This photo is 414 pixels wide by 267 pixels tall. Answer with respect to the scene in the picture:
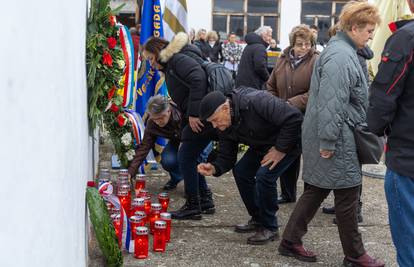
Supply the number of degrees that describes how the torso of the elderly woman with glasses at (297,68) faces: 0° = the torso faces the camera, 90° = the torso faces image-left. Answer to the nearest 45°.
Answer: approximately 0°

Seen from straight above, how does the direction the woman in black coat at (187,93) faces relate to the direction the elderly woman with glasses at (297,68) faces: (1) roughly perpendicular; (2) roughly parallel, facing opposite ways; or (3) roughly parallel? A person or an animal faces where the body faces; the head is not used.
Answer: roughly perpendicular

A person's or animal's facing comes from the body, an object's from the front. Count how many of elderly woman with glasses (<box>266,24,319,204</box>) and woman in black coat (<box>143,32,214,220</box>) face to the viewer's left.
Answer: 1

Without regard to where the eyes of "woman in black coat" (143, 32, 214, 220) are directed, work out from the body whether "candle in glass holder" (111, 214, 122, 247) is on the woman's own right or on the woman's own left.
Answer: on the woman's own left

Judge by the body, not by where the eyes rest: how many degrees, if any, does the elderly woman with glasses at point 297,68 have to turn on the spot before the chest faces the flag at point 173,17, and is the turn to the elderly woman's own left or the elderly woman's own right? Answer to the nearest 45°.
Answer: approximately 135° to the elderly woman's own right

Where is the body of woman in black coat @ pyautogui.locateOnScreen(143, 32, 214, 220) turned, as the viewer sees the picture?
to the viewer's left
